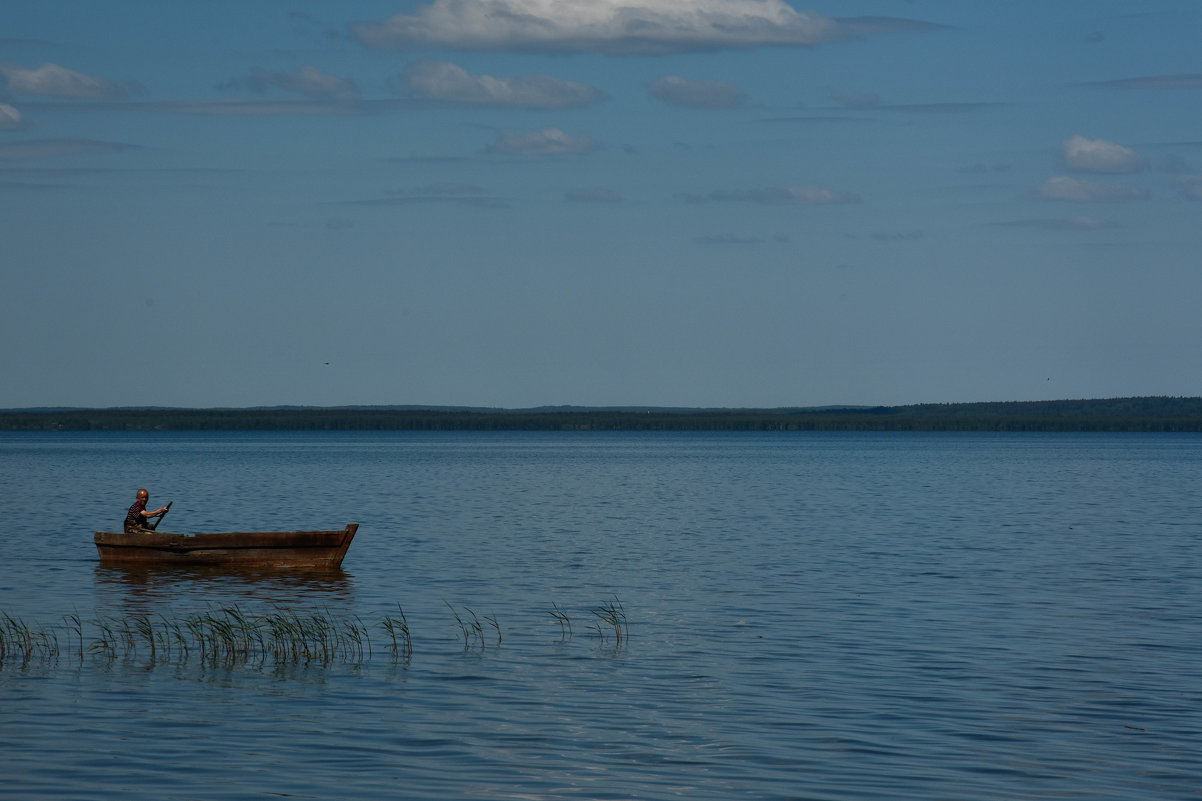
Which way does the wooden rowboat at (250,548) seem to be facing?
to the viewer's right

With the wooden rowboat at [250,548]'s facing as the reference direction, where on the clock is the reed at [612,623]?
The reed is roughly at 2 o'clock from the wooden rowboat.

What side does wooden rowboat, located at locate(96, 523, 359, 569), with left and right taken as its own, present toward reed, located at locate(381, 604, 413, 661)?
right
